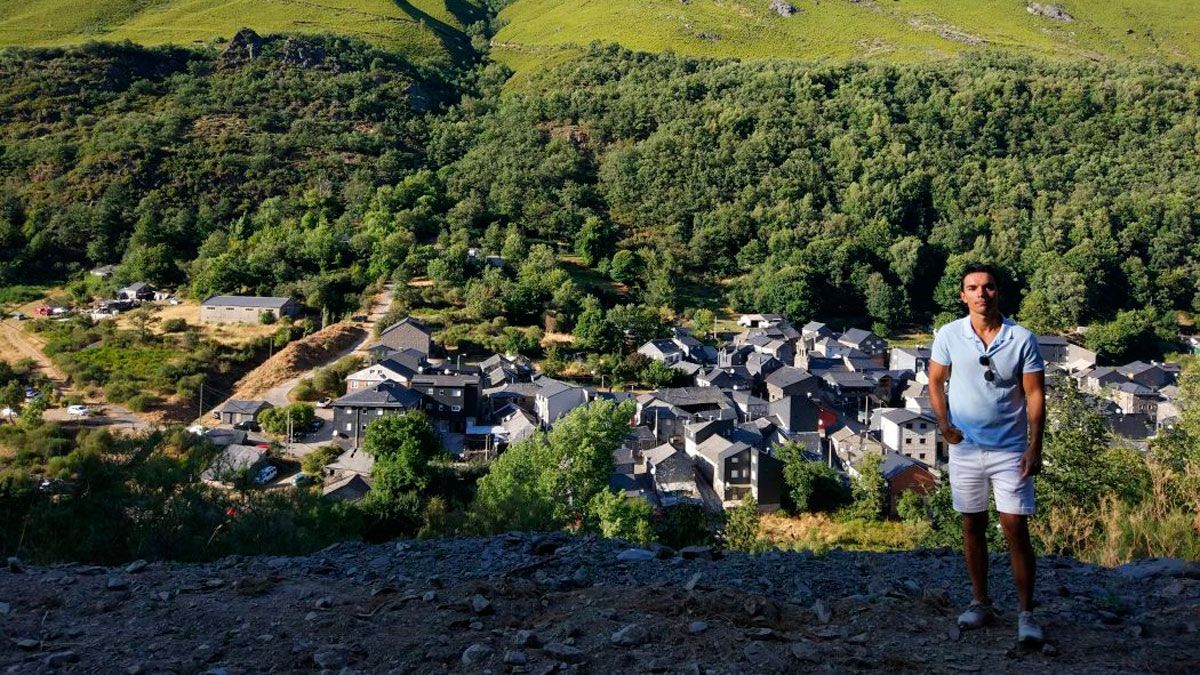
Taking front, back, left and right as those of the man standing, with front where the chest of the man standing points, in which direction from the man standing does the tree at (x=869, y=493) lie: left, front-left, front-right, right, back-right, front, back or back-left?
back

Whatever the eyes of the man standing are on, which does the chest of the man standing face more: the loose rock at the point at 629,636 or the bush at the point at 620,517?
the loose rock

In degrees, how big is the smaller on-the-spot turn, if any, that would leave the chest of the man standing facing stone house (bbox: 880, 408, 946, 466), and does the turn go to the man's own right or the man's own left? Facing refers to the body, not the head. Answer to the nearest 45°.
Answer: approximately 180°

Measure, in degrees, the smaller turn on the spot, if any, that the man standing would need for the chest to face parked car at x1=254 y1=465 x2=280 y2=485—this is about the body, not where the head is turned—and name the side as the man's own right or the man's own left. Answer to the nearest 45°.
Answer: approximately 135° to the man's own right

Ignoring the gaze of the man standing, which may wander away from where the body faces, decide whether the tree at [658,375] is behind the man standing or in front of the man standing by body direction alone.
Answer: behind

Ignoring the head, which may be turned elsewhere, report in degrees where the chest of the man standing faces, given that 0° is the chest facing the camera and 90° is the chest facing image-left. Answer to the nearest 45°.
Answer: approximately 0°
